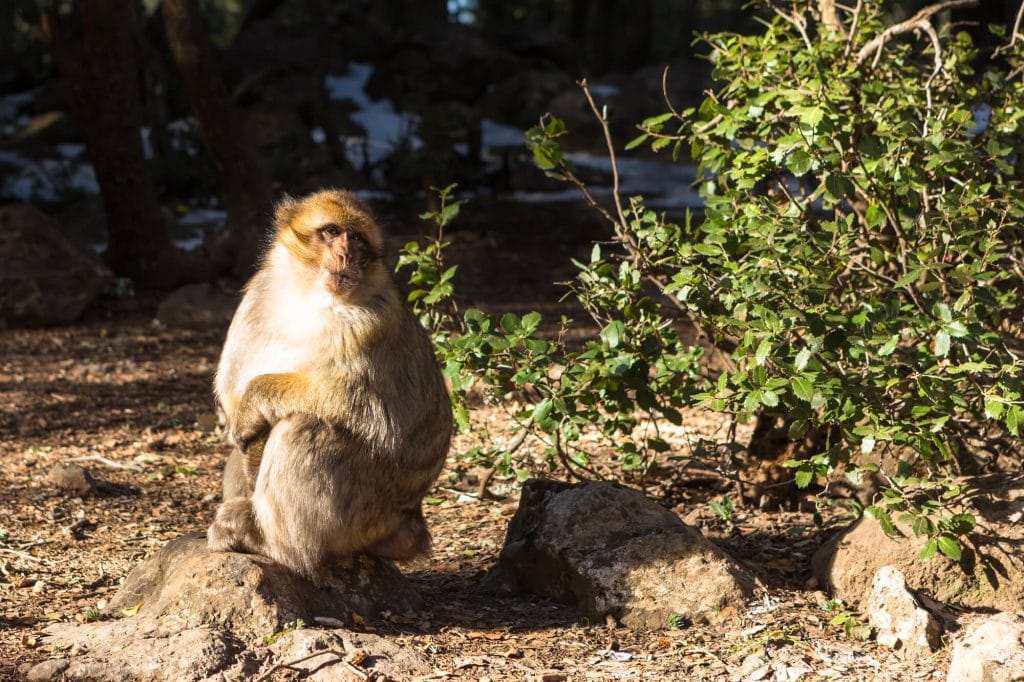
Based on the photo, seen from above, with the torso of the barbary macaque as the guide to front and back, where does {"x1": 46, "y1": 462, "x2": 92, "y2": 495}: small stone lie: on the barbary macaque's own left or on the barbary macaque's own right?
on the barbary macaque's own right

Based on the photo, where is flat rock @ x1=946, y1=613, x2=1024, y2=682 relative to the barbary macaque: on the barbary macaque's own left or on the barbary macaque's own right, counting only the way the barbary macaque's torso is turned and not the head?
on the barbary macaque's own left

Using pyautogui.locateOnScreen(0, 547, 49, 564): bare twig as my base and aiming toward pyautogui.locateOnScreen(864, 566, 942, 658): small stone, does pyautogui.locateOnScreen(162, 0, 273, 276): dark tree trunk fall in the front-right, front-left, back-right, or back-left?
back-left

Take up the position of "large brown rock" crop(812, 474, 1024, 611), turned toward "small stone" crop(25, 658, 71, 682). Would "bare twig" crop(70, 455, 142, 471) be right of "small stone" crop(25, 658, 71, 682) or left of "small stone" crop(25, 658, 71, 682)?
right

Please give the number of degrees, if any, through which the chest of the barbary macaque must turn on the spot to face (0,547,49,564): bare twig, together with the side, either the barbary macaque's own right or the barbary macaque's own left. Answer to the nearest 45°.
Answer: approximately 90° to the barbary macaque's own right

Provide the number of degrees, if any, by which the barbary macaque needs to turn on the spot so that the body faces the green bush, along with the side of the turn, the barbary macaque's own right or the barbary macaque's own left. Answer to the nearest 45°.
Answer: approximately 135° to the barbary macaque's own left

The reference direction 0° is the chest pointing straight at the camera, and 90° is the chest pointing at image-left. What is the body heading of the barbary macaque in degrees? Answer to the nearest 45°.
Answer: approximately 45°
